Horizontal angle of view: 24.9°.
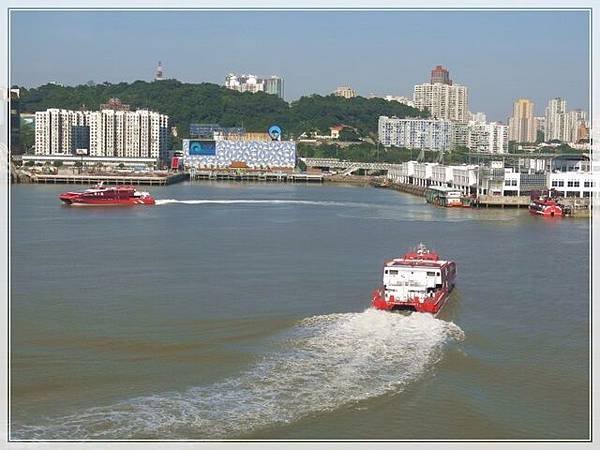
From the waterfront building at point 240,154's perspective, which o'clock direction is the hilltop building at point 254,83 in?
the hilltop building at point 254,83 is roughly at 6 o'clock from the waterfront building at point 240,154.

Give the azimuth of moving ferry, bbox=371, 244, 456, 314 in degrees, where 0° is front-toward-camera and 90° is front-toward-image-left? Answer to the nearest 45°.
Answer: approximately 180°

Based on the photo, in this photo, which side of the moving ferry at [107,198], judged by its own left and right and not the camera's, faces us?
left

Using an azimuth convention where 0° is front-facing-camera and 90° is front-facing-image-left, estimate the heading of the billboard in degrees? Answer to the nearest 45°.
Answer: approximately 0°

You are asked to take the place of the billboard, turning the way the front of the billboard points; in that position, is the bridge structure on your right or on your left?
on your left

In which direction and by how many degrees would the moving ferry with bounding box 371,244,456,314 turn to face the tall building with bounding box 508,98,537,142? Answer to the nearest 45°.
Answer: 0° — it already faces it

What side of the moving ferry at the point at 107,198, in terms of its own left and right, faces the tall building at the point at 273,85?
right

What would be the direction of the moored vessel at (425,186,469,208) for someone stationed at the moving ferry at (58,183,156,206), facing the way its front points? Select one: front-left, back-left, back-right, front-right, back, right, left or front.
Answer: back

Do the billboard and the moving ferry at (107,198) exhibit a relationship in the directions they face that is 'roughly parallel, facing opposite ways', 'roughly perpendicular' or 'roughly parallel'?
roughly perpendicular

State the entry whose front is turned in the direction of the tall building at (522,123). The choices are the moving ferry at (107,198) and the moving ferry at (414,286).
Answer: the moving ferry at (414,286)

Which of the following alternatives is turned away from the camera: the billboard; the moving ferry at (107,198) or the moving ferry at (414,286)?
the moving ferry at (414,286)

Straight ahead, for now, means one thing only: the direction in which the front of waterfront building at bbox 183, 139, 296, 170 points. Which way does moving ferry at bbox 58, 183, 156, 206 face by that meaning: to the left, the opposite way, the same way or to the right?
to the right
